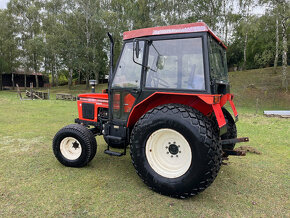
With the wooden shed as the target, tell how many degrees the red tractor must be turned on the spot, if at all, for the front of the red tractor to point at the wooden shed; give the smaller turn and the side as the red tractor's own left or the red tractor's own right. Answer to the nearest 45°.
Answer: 0° — it already faces it

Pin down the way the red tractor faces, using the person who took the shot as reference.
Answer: facing away from the viewer and to the left of the viewer

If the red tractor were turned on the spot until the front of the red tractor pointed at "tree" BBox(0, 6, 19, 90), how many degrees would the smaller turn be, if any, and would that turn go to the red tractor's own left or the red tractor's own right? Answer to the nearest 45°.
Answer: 0° — it already faces it
